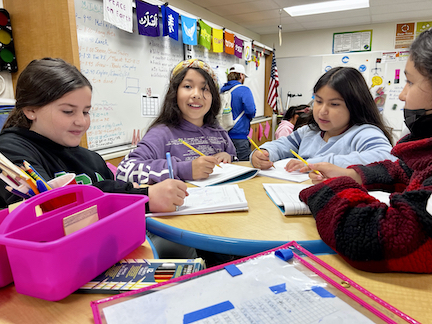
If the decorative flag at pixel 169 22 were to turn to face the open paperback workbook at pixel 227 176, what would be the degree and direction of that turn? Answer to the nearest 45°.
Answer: approximately 45° to its right

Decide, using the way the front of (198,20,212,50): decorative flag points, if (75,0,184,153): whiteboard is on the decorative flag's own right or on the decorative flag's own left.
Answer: on the decorative flag's own right

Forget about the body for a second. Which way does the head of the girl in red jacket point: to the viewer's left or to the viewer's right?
to the viewer's left

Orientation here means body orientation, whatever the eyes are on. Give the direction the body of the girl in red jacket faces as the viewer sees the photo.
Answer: to the viewer's left

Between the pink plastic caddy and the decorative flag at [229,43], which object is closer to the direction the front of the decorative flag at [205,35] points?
the pink plastic caddy

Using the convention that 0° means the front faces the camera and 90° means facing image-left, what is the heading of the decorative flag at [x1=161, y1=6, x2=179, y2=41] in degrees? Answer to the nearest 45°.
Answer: approximately 315°

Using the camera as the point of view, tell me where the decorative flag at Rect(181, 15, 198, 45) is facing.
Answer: facing the viewer and to the right of the viewer

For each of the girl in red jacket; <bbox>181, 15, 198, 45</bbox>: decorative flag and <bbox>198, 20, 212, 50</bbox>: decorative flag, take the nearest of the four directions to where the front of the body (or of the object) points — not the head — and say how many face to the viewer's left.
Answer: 1

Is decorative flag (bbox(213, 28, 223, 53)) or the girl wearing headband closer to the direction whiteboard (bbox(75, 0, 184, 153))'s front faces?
the girl wearing headband

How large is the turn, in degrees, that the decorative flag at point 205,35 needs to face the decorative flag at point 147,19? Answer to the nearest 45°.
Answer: approximately 90° to its right

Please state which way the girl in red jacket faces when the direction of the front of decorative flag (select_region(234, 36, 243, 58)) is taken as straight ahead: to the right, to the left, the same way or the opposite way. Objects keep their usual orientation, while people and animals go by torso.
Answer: the opposite way

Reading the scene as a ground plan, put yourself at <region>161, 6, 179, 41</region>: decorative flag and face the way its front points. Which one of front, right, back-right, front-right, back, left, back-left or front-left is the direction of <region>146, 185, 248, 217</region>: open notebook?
front-right

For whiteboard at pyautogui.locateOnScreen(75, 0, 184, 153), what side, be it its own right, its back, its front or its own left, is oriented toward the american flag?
left
